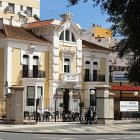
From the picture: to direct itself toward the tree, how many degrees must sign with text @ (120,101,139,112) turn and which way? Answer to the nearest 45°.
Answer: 0° — it already faces it

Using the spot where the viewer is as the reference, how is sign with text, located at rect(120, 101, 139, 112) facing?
facing the viewer
